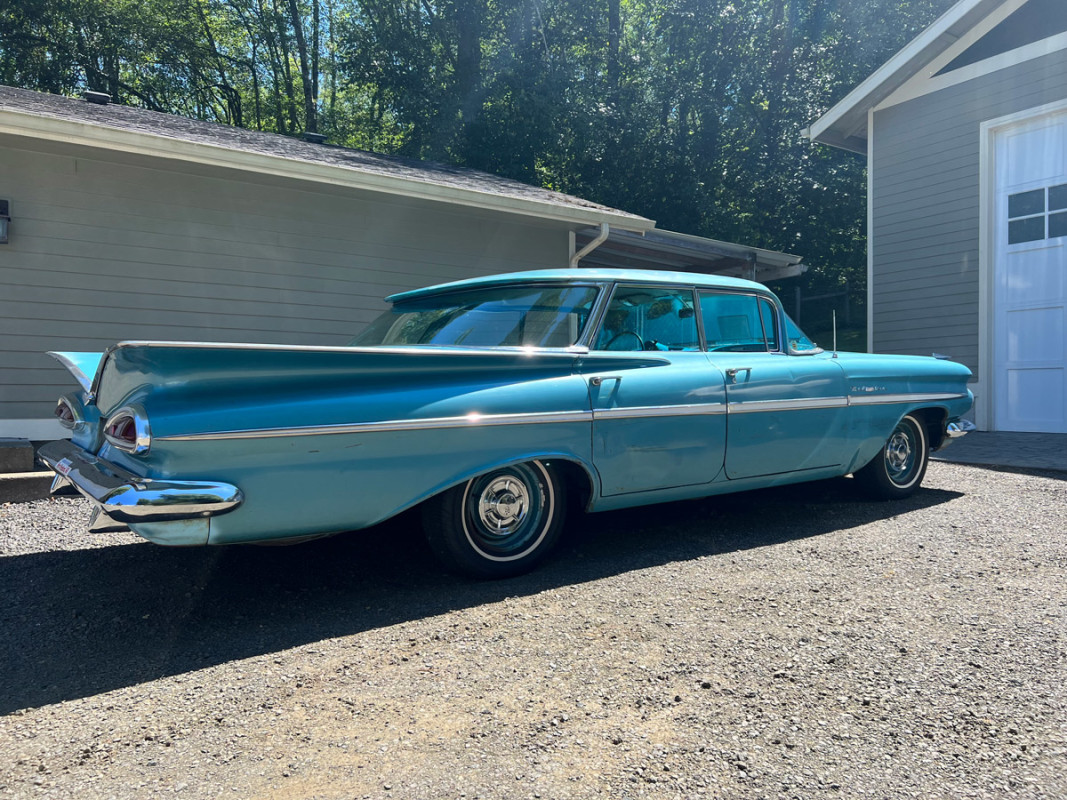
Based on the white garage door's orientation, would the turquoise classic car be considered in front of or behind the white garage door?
in front

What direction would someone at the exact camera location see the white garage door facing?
facing the viewer and to the left of the viewer

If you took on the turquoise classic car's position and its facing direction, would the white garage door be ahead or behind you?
ahead

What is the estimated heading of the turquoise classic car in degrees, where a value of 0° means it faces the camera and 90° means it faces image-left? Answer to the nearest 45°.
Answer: approximately 225°
